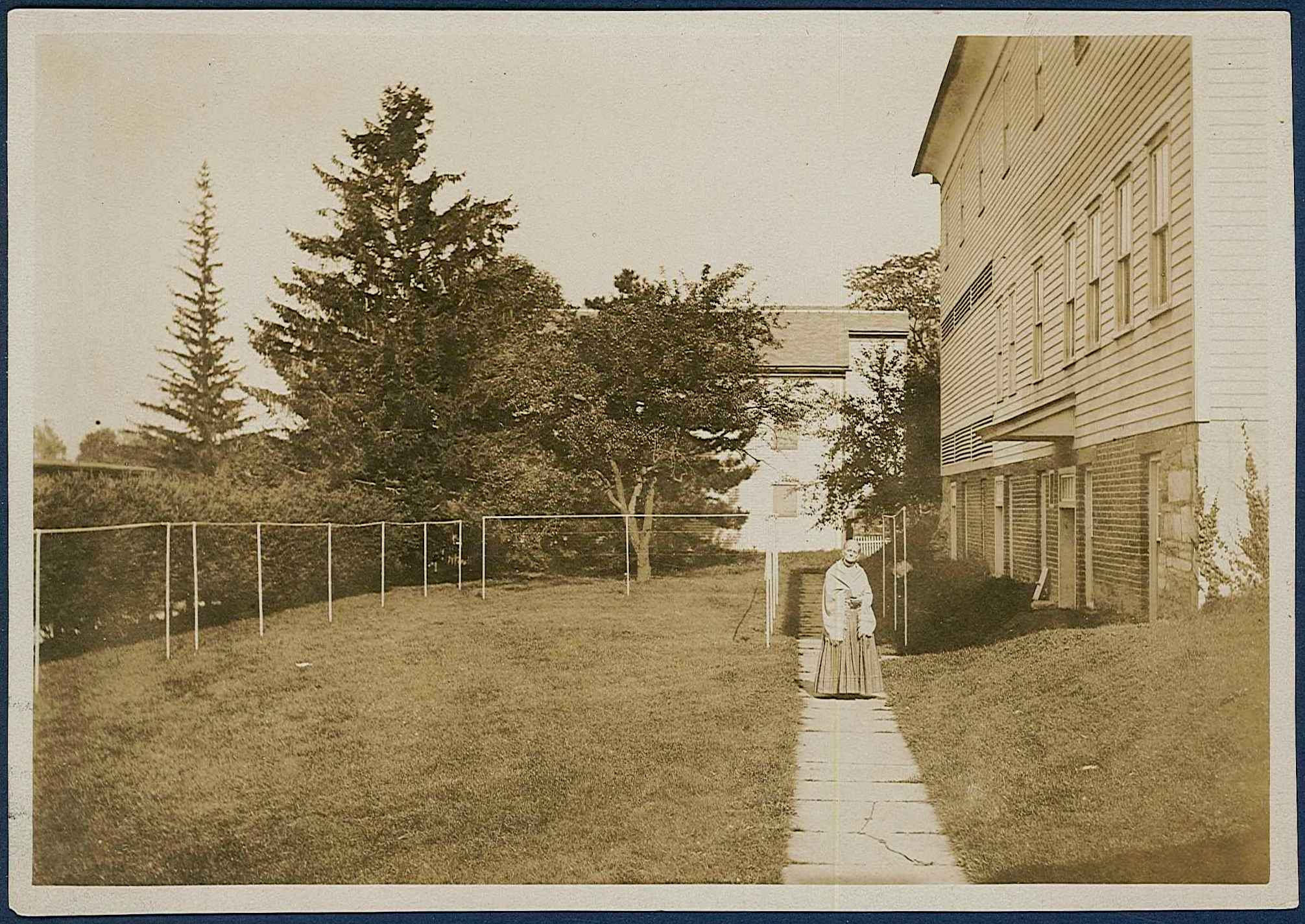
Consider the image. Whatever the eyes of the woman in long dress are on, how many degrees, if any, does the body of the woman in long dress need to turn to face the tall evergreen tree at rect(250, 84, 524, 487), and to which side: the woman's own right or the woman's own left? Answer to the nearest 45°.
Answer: approximately 90° to the woman's own right

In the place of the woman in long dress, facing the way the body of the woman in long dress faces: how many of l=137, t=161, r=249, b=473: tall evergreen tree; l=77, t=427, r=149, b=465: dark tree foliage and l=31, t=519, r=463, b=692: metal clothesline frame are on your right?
3

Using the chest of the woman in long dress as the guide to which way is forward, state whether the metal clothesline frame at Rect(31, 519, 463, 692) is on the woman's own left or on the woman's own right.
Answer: on the woman's own right

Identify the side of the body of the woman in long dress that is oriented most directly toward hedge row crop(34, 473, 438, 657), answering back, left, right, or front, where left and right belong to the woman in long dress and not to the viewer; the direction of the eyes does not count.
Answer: right

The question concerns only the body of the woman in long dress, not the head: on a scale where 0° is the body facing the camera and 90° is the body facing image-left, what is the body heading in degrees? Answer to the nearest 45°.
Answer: approximately 0°
